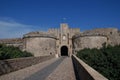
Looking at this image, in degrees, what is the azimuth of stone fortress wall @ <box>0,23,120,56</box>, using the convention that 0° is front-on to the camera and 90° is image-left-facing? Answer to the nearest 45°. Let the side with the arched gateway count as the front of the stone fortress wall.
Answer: approximately 0°

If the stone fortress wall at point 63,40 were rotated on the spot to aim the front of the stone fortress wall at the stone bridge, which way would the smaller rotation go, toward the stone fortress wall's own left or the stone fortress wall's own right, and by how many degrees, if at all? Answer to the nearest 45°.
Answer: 0° — it already faces it
